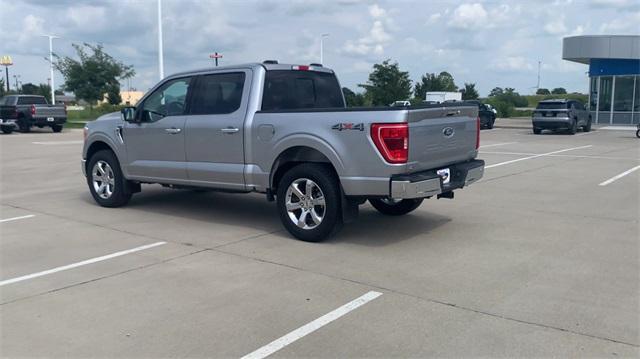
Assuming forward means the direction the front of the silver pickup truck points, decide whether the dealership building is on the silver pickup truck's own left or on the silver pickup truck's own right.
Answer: on the silver pickup truck's own right

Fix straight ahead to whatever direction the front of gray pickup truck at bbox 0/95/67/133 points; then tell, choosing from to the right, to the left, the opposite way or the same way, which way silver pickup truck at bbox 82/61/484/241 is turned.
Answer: the same way

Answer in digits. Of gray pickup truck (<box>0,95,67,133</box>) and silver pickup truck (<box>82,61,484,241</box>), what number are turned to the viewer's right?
0

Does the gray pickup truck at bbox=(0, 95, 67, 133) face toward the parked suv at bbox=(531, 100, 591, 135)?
no

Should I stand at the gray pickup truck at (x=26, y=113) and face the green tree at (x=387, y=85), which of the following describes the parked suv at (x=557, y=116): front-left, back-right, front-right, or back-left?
front-right

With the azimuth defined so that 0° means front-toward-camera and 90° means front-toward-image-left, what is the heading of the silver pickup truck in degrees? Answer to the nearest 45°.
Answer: approximately 135°

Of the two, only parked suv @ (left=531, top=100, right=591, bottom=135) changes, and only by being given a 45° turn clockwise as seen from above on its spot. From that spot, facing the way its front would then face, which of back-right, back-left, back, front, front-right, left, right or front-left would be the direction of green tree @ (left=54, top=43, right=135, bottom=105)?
back

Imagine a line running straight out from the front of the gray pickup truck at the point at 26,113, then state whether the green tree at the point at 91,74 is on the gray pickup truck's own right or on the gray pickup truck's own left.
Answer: on the gray pickup truck's own right

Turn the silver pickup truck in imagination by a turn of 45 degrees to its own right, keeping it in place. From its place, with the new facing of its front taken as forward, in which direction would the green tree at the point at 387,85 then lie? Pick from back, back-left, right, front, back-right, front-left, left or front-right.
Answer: front

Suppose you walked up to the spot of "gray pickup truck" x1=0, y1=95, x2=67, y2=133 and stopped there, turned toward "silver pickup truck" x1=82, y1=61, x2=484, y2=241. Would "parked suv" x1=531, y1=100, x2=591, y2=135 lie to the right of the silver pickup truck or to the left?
left

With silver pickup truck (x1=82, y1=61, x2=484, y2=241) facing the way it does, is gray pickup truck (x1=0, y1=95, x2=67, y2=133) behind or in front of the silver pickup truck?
in front

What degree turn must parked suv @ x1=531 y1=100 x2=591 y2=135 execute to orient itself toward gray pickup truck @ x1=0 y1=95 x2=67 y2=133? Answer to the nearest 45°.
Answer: approximately 135° to its left

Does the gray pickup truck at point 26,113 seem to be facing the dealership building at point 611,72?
no

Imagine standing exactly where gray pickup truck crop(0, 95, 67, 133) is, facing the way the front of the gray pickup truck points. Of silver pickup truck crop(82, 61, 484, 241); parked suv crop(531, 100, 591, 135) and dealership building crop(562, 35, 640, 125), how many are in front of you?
0
